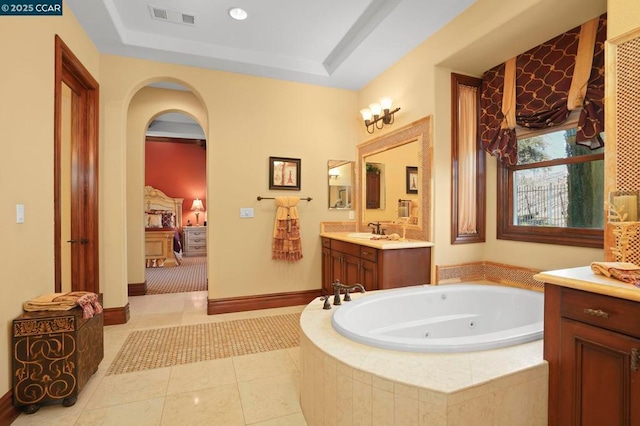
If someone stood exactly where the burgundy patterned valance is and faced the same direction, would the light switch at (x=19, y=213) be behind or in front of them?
in front

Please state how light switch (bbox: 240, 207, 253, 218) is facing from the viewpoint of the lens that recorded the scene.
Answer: facing the viewer

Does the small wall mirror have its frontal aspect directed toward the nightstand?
no

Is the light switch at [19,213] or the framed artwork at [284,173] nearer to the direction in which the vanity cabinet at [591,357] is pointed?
the light switch

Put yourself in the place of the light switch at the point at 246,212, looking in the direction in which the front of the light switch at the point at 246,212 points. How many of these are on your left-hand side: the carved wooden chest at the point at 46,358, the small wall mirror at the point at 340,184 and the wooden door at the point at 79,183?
1

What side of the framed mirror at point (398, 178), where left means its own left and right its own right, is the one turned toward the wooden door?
front

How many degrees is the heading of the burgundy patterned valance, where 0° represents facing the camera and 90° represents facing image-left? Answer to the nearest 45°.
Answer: approximately 45°

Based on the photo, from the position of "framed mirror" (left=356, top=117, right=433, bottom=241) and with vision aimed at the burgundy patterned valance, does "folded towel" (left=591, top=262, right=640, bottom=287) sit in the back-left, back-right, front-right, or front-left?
front-right

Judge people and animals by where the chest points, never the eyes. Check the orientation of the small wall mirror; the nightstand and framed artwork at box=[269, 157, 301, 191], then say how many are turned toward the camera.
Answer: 3

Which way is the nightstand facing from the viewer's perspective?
toward the camera

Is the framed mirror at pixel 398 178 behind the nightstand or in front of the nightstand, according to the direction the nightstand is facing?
in front

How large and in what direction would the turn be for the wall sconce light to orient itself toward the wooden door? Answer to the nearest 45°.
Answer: approximately 45° to its right

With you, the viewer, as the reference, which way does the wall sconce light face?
facing the viewer and to the left of the viewer

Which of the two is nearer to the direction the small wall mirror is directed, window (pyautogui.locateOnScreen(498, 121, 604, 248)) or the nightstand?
the window

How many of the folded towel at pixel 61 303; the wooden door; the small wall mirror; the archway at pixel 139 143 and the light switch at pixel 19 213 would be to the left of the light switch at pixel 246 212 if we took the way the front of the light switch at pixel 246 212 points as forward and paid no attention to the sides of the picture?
1

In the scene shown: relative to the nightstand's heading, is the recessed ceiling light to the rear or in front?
in front

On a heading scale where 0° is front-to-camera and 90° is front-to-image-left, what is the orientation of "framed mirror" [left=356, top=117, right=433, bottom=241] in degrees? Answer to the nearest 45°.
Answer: approximately 45°

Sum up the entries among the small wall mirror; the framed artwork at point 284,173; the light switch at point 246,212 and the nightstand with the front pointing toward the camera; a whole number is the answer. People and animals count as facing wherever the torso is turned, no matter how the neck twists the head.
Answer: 4

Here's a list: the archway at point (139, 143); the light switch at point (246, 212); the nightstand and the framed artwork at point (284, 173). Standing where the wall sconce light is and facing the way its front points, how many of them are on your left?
0

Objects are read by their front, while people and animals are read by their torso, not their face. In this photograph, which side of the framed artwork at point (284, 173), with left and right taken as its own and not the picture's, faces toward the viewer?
front
